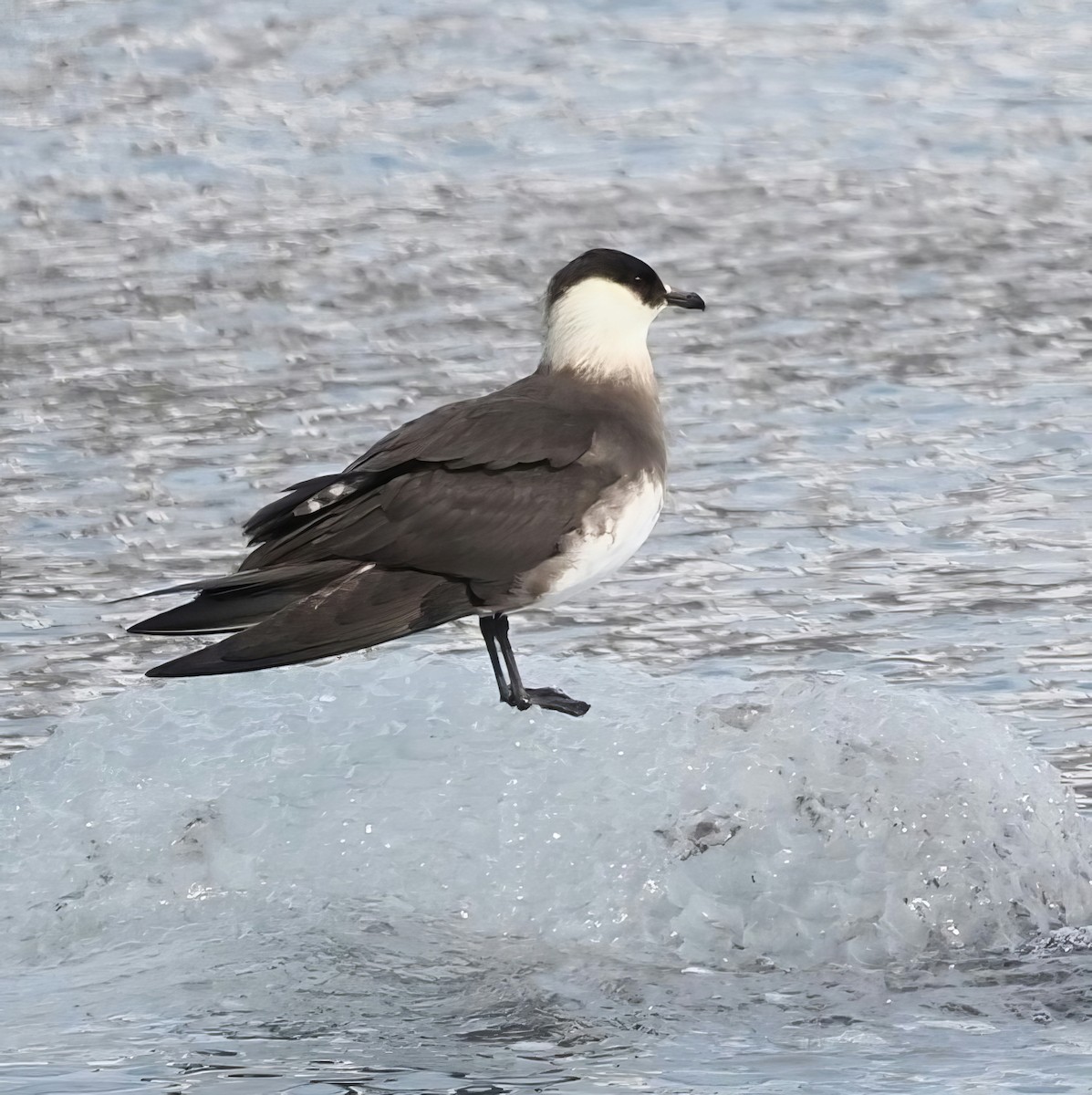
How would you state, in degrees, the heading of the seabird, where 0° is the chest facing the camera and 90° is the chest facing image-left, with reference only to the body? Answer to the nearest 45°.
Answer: approximately 270°
